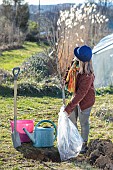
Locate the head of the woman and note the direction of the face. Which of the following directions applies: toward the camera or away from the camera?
away from the camera

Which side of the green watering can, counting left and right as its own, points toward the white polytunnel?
right

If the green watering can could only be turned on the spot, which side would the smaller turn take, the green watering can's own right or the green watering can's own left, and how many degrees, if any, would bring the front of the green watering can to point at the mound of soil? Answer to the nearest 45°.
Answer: approximately 135° to the green watering can's own left

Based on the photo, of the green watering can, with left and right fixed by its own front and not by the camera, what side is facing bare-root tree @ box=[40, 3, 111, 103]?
back

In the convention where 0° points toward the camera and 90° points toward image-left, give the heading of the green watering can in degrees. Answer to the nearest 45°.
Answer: approximately 90°
